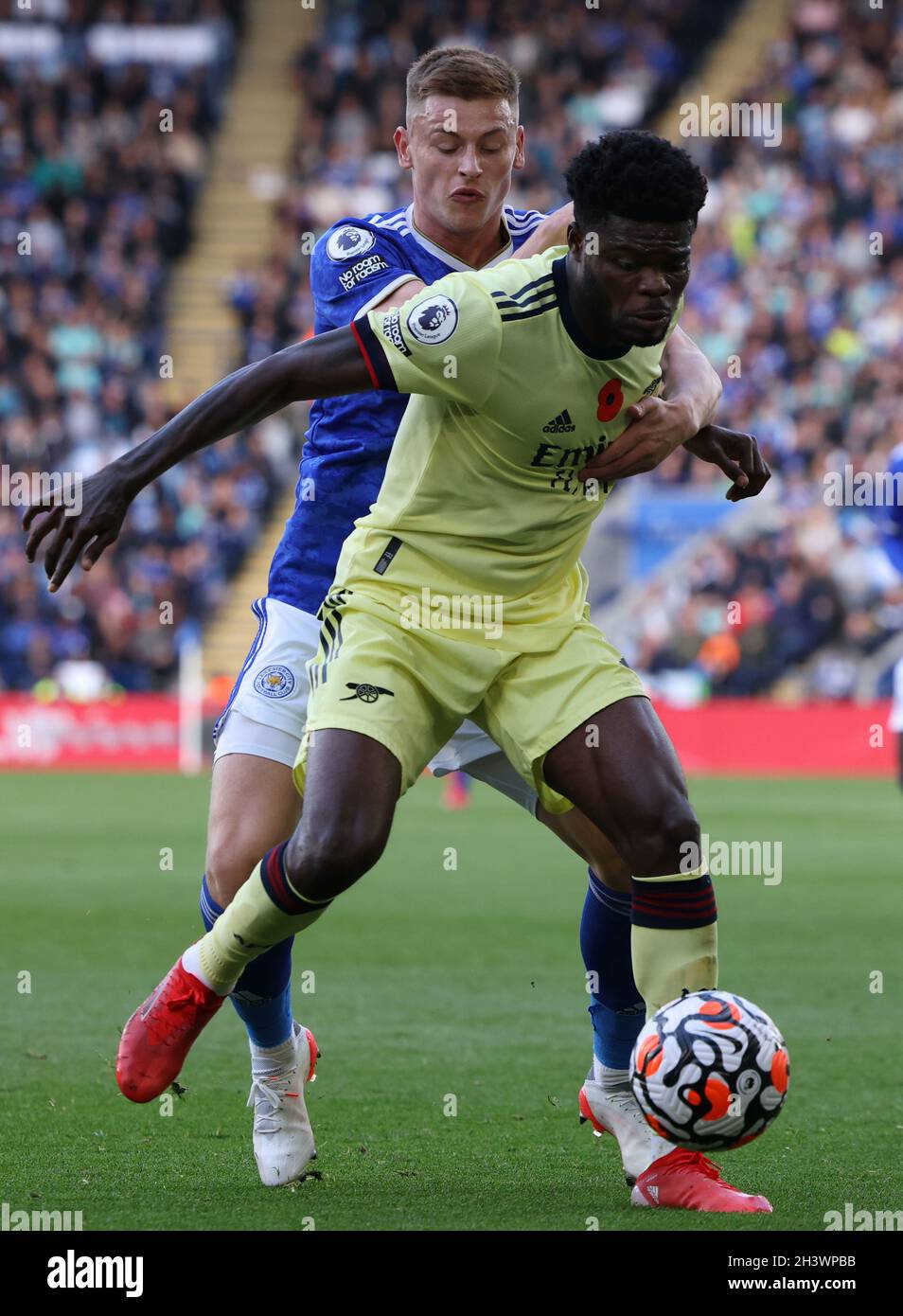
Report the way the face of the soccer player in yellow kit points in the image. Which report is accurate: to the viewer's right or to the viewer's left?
to the viewer's right

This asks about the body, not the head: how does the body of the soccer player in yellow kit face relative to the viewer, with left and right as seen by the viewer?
facing the viewer and to the right of the viewer
